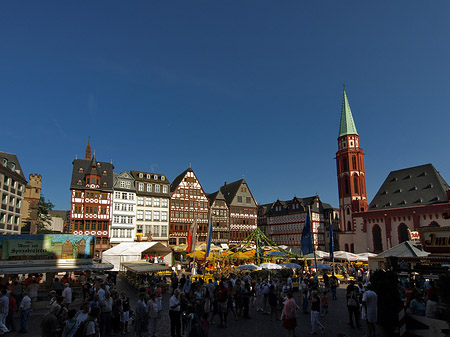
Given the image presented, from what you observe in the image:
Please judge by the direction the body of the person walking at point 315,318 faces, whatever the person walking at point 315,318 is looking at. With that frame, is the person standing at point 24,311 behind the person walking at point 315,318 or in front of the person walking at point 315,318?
in front

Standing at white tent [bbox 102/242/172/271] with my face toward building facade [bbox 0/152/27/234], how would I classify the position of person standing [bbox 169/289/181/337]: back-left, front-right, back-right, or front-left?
back-left

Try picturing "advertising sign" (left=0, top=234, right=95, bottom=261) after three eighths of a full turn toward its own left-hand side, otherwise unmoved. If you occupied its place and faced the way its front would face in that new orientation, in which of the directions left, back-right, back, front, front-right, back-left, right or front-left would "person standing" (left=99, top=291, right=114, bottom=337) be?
back-right

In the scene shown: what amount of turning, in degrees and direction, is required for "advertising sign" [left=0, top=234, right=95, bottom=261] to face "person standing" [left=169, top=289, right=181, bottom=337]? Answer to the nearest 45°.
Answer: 0° — it already faces them

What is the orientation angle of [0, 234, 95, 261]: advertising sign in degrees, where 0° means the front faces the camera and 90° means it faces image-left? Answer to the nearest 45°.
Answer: approximately 0°

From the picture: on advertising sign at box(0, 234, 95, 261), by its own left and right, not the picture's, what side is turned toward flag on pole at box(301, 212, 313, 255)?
left

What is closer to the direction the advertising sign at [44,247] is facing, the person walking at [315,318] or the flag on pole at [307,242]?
the person walking

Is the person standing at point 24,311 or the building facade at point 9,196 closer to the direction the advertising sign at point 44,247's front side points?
the person standing

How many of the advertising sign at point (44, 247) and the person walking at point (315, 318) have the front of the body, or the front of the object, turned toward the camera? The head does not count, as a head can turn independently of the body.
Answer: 1
